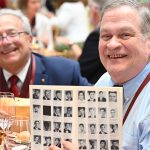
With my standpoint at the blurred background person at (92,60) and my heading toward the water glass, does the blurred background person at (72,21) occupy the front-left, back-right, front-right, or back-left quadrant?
back-right

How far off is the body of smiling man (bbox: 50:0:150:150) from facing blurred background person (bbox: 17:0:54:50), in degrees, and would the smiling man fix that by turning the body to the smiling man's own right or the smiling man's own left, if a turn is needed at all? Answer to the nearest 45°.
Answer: approximately 135° to the smiling man's own right

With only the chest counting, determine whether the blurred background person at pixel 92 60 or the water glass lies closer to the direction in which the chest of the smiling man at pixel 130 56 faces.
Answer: the water glass

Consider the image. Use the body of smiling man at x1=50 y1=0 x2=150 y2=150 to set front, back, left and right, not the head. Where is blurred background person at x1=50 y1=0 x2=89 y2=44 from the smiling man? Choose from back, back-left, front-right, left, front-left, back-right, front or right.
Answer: back-right
